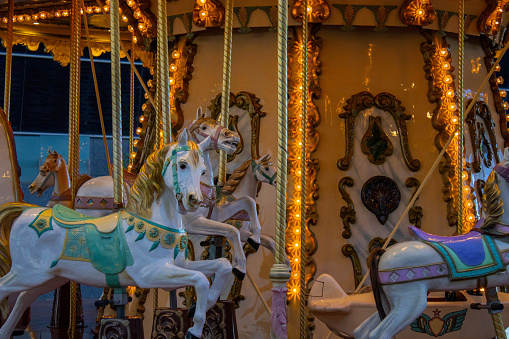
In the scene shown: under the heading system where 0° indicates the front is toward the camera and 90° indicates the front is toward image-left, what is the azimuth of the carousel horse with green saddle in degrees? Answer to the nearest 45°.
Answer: approximately 270°

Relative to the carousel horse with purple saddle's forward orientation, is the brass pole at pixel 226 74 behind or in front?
behind

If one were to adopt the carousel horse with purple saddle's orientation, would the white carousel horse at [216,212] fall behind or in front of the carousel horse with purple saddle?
behind

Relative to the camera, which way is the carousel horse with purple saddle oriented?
to the viewer's right

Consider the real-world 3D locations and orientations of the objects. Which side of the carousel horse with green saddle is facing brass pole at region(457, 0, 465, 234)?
front
